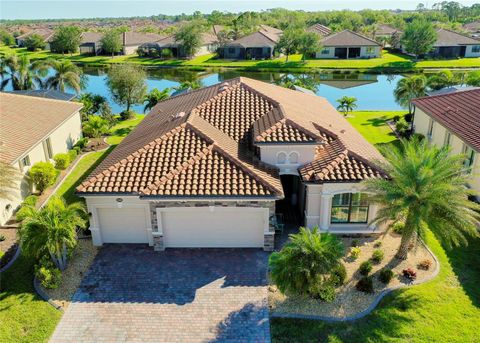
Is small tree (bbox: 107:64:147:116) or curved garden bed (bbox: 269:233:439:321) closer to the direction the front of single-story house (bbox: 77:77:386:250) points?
the curved garden bed

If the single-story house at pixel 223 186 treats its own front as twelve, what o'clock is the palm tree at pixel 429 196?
The palm tree is roughly at 10 o'clock from the single-story house.

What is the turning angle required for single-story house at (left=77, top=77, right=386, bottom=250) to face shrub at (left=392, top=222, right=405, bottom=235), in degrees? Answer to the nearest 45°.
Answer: approximately 90° to its left

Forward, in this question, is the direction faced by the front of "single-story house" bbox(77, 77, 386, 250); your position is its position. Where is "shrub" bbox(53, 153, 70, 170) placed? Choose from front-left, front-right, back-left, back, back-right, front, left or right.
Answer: back-right

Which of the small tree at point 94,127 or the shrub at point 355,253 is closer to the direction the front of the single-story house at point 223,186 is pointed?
the shrub

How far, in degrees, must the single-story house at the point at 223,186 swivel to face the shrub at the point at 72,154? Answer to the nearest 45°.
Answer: approximately 135° to its right

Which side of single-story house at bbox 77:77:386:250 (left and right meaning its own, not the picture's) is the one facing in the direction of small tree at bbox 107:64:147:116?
back

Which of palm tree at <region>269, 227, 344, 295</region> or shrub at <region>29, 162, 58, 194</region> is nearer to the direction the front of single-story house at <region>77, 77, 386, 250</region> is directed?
the palm tree

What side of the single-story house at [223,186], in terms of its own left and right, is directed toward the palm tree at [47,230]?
right

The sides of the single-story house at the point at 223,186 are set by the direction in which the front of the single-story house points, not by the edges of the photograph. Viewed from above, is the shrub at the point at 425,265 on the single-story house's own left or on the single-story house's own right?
on the single-story house's own left

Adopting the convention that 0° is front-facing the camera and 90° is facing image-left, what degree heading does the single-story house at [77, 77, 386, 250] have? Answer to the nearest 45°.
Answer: approximately 0°

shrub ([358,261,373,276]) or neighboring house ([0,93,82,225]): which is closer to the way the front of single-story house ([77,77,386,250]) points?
the shrub

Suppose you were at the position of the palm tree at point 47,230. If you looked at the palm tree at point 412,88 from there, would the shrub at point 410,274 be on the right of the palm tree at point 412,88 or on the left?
right

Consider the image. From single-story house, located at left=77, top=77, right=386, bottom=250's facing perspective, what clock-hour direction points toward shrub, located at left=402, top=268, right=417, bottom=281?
The shrub is roughly at 10 o'clock from the single-story house.
